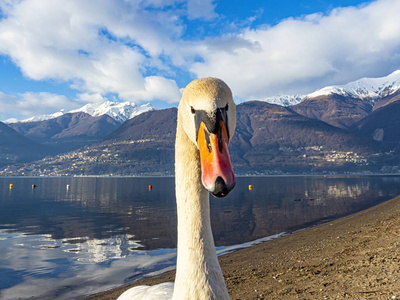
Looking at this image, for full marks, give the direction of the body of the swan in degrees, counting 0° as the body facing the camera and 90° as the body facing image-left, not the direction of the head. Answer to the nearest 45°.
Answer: approximately 315°
